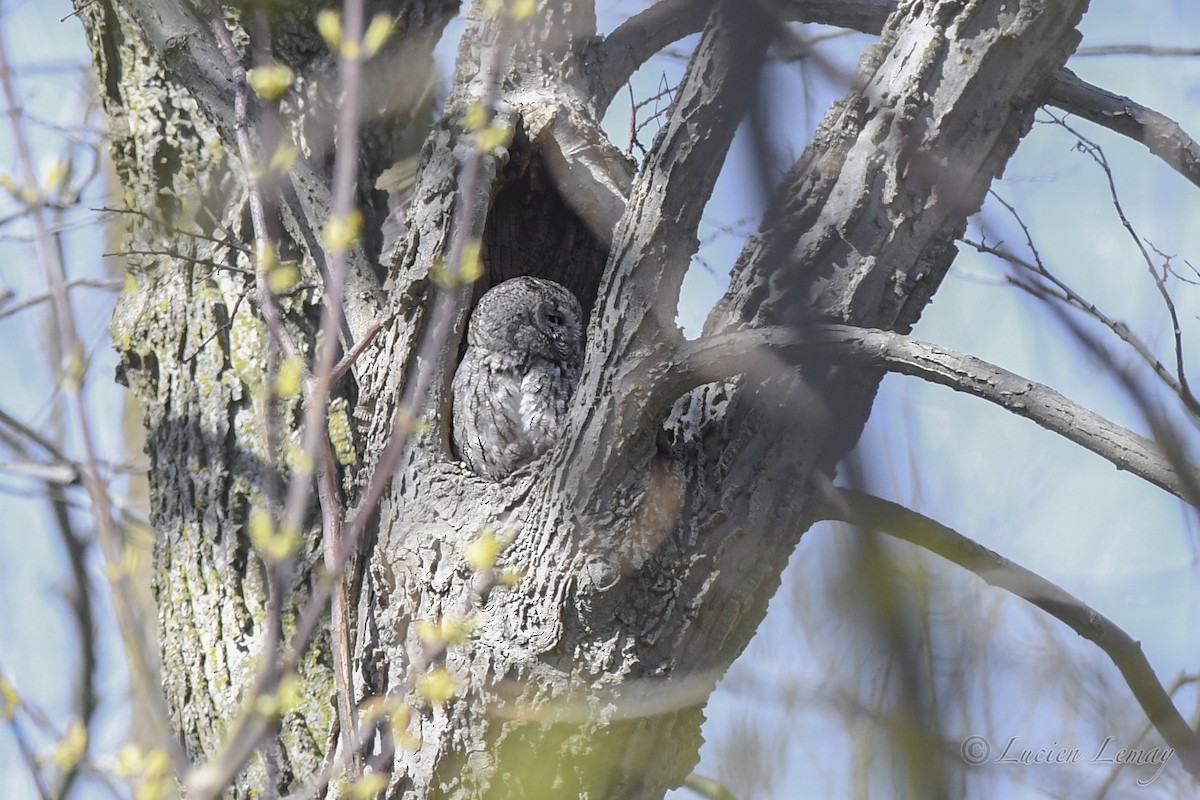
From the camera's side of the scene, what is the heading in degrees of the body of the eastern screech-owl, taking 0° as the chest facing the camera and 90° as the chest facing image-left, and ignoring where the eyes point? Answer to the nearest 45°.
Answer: approximately 315°
